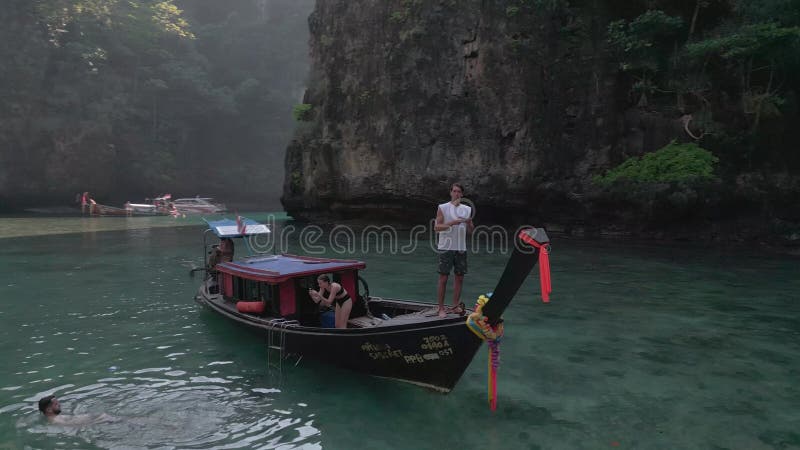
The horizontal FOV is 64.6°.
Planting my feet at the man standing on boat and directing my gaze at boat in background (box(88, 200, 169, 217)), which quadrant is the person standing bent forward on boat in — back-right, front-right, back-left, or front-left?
front-left

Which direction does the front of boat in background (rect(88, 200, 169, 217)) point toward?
to the viewer's left

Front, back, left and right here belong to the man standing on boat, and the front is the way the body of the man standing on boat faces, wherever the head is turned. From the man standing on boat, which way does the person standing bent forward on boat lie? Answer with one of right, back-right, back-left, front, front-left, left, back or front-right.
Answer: right

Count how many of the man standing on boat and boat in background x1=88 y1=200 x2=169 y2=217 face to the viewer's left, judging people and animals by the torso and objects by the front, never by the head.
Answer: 1

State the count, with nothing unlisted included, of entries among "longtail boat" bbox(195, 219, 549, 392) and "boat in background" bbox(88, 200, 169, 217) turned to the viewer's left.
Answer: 1

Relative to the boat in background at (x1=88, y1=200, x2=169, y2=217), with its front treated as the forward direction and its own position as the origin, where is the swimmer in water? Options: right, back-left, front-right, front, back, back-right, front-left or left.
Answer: left

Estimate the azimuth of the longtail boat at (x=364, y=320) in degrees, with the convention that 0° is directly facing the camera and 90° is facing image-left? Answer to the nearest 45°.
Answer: approximately 315°

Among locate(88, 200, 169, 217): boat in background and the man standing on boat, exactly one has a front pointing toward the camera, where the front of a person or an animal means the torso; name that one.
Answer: the man standing on boat

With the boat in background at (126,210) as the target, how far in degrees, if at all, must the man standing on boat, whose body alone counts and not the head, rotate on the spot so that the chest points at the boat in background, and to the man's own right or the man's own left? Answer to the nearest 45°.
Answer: approximately 135° to the man's own right

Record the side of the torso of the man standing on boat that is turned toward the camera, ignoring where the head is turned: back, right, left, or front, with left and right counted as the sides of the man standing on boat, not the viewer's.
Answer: front
